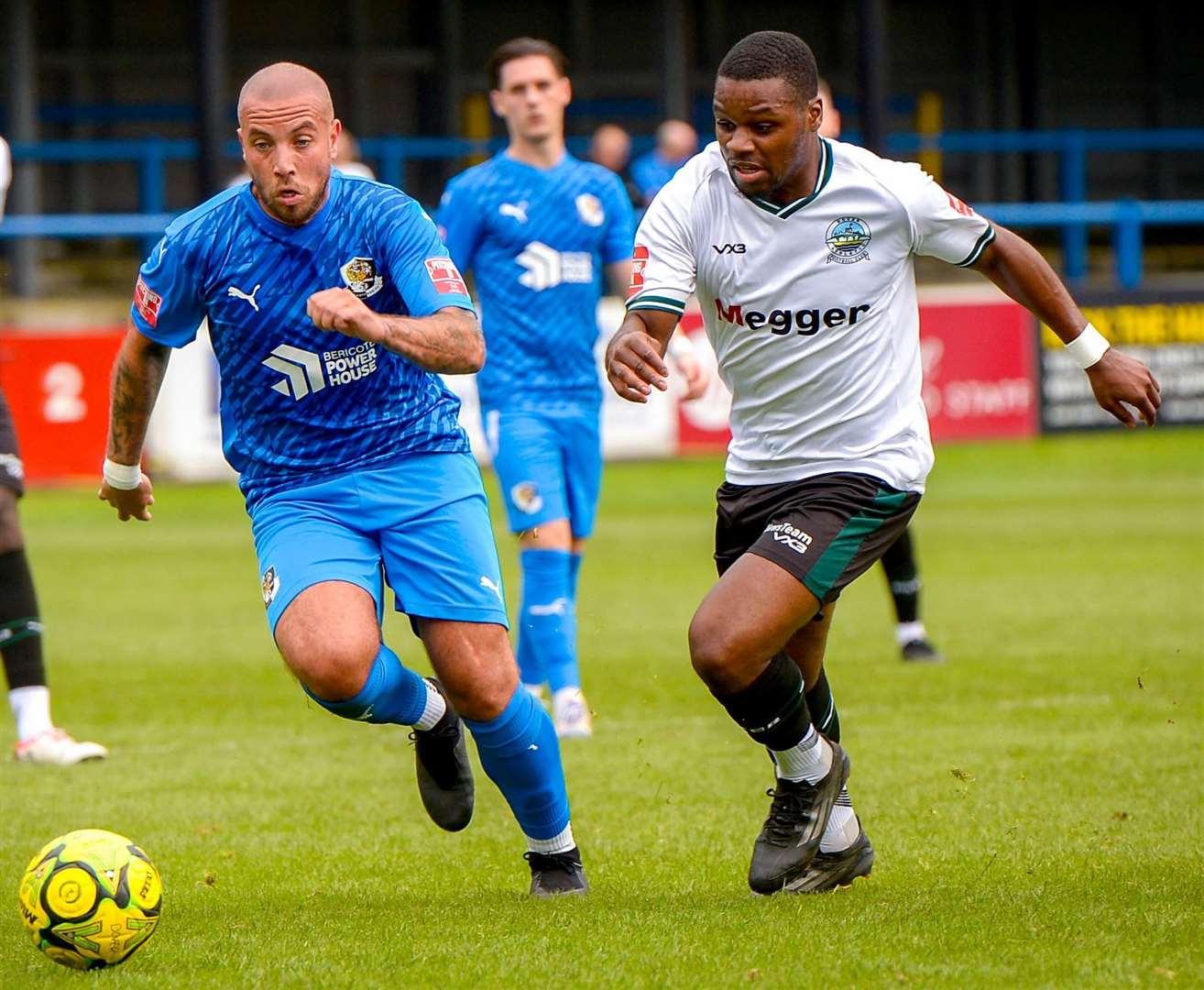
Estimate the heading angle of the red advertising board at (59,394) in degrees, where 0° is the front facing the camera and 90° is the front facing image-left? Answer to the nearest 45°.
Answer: approximately 0°

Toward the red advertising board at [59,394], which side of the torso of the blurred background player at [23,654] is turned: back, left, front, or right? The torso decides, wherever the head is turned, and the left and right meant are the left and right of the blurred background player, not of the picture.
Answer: left

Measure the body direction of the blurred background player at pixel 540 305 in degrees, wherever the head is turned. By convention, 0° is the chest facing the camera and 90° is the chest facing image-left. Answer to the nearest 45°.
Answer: approximately 0°

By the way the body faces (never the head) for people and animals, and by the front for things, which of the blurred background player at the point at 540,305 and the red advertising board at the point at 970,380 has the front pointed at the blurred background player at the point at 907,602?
the red advertising board

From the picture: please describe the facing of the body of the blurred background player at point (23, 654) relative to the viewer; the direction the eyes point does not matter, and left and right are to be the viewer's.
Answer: facing to the right of the viewer

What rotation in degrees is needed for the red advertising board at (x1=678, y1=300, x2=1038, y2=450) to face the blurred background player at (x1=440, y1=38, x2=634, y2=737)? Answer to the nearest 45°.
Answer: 0° — it already faces them

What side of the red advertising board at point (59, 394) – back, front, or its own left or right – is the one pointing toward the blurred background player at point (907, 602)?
front

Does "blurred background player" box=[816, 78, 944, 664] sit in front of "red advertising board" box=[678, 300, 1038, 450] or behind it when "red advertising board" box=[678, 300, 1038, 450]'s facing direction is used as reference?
in front

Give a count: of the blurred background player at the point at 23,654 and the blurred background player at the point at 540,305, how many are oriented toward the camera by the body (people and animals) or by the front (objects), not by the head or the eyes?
1

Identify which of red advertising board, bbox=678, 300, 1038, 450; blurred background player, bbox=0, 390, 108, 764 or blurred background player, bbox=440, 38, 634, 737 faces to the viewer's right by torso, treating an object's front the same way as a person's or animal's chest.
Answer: blurred background player, bbox=0, 390, 108, 764
